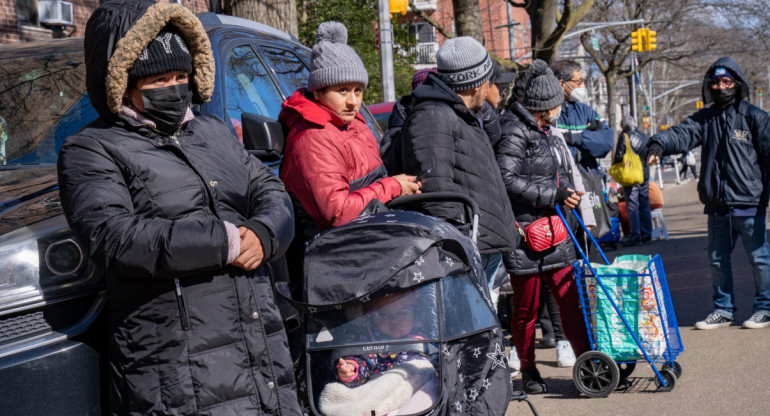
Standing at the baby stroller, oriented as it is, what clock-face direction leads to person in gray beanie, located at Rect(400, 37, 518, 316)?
The person in gray beanie is roughly at 5 o'clock from the baby stroller.

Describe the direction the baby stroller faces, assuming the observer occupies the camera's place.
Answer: facing the viewer and to the left of the viewer

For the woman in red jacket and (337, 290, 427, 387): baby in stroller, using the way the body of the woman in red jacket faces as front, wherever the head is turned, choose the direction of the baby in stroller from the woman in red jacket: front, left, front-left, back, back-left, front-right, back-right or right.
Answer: front-right

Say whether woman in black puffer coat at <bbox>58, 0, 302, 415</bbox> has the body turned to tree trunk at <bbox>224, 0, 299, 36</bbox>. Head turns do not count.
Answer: no

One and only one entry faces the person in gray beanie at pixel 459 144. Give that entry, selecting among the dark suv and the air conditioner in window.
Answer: the air conditioner in window

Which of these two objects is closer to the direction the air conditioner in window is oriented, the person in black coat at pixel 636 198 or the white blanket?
the white blanket

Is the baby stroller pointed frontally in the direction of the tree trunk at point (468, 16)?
no

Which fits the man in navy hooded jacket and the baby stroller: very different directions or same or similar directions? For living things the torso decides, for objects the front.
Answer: same or similar directions

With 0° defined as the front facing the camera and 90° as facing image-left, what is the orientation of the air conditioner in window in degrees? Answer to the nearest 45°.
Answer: approximately 0°

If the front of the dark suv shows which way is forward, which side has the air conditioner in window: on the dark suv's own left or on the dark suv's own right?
on the dark suv's own right

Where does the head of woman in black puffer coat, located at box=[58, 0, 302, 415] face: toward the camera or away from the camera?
toward the camera

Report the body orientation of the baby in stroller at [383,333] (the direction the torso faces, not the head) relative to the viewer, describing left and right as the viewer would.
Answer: facing the viewer

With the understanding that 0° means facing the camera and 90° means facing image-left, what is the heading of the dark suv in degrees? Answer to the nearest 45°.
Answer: approximately 45°
